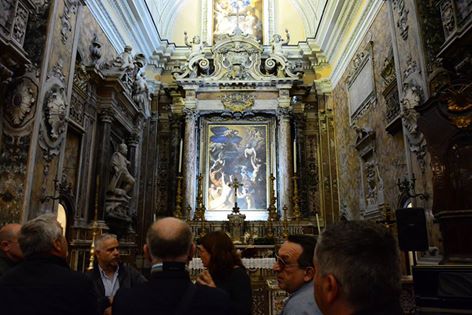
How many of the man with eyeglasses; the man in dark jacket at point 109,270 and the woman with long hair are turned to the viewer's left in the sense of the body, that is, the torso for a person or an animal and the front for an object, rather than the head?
2

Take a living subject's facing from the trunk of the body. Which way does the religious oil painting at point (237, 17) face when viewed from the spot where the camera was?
facing the viewer

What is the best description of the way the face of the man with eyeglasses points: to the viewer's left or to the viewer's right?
to the viewer's left

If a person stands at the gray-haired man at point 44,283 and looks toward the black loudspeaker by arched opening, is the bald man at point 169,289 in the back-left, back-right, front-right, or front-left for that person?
front-right

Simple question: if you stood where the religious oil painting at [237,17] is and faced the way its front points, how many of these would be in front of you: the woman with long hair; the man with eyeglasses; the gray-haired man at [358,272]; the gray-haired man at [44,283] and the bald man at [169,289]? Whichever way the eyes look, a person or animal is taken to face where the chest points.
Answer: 5

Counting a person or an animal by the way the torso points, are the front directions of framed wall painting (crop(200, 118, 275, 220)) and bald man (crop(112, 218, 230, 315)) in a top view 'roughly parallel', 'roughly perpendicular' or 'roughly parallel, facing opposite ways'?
roughly parallel, facing opposite ways

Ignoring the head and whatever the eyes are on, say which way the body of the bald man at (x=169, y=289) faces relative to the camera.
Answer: away from the camera

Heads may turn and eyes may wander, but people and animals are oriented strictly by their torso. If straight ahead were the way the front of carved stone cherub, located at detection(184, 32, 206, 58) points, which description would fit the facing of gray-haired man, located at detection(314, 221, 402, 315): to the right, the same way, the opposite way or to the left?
the opposite way

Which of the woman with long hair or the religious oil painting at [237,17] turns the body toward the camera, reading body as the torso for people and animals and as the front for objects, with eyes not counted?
the religious oil painting

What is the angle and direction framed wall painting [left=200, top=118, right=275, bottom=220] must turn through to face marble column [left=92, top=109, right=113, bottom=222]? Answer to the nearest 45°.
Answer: approximately 45° to its right

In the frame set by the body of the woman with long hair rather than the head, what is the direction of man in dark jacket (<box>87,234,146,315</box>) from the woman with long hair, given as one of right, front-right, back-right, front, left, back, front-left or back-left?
front-right

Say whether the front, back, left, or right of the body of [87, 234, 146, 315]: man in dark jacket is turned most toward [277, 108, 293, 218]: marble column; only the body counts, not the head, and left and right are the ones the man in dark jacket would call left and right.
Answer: back

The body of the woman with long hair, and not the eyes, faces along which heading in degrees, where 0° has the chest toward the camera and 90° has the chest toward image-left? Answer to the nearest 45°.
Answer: approximately 90°

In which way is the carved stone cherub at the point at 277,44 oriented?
toward the camera
